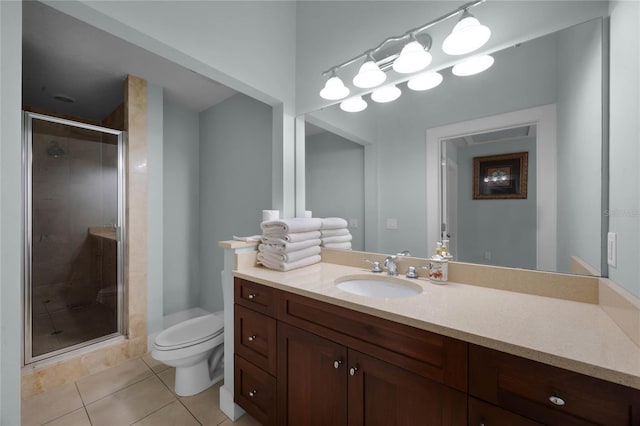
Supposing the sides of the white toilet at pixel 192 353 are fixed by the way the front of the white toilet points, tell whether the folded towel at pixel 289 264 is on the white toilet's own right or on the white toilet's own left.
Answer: on the white toilet's own left

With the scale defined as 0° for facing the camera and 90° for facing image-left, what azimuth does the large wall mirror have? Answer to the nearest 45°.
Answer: approximately 45°

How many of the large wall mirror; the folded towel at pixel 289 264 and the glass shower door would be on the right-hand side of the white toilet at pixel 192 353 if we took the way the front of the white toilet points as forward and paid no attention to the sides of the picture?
1

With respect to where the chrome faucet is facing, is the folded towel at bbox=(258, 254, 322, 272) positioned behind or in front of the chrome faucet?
in front

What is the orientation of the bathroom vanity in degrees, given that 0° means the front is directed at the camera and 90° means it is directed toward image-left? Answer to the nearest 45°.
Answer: approximately 45°

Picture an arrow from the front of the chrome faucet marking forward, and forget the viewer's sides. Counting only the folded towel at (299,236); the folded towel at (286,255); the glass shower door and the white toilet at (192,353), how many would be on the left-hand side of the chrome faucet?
0

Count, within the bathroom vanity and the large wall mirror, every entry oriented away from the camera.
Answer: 0

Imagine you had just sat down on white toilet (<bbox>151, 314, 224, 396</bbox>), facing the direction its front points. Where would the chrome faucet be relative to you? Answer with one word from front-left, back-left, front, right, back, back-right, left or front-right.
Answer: left

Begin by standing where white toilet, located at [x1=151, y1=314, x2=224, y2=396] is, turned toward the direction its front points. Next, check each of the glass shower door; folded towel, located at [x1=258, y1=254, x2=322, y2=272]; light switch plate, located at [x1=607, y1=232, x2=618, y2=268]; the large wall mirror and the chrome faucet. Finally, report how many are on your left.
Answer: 4

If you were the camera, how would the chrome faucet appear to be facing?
facing the viewer and to the left of the viewer

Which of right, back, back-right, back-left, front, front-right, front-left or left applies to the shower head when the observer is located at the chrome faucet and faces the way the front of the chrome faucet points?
front-right

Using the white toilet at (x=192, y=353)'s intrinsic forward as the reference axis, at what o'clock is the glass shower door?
The glass shower door is roughly at 3 o'clock from the white toilet.

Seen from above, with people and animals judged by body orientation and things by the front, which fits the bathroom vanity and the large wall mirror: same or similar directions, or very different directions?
same or similar directions

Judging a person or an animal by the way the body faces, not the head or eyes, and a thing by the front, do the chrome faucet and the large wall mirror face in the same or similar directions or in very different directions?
same or similar directions
